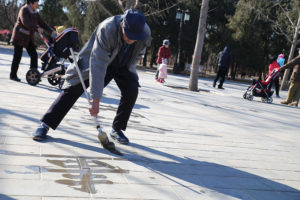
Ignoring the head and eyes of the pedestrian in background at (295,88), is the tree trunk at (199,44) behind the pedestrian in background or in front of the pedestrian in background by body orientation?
in front

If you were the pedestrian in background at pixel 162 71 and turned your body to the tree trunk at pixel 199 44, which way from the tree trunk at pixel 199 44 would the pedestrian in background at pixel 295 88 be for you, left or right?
left

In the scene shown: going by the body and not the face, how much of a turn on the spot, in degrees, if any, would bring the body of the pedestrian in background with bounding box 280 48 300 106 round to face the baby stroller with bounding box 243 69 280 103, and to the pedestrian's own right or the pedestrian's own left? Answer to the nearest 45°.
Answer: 0° — they already face it

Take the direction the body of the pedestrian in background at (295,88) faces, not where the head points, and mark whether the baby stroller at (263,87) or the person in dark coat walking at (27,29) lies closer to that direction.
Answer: the baby stroller

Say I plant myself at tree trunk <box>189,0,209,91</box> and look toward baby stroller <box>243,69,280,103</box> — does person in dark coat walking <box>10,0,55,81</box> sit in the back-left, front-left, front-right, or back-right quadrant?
back-right

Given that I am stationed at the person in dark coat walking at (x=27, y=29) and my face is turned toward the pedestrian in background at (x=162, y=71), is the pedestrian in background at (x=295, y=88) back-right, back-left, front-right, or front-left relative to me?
front-right

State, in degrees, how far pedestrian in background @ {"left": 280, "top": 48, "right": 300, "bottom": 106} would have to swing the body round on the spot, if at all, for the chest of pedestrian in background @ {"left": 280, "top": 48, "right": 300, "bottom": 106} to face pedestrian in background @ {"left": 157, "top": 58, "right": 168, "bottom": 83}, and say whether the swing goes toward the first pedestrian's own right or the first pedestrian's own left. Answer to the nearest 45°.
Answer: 0° — they already face them

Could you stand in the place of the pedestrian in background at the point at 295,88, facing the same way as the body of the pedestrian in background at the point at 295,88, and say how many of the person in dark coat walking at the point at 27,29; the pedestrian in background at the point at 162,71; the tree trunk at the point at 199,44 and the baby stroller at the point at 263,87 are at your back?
0

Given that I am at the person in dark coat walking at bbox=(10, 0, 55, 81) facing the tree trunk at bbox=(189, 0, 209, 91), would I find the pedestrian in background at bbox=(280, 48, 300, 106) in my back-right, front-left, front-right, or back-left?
front-right

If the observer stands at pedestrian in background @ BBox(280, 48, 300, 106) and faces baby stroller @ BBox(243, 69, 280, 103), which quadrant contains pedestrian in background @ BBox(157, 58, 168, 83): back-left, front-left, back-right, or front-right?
front-right

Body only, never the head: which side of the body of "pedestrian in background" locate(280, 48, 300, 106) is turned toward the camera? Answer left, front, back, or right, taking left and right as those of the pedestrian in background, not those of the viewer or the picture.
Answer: left

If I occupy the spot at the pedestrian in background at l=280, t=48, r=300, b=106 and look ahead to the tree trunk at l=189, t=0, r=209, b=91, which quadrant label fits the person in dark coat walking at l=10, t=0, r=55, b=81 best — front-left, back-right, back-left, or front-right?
front-left
